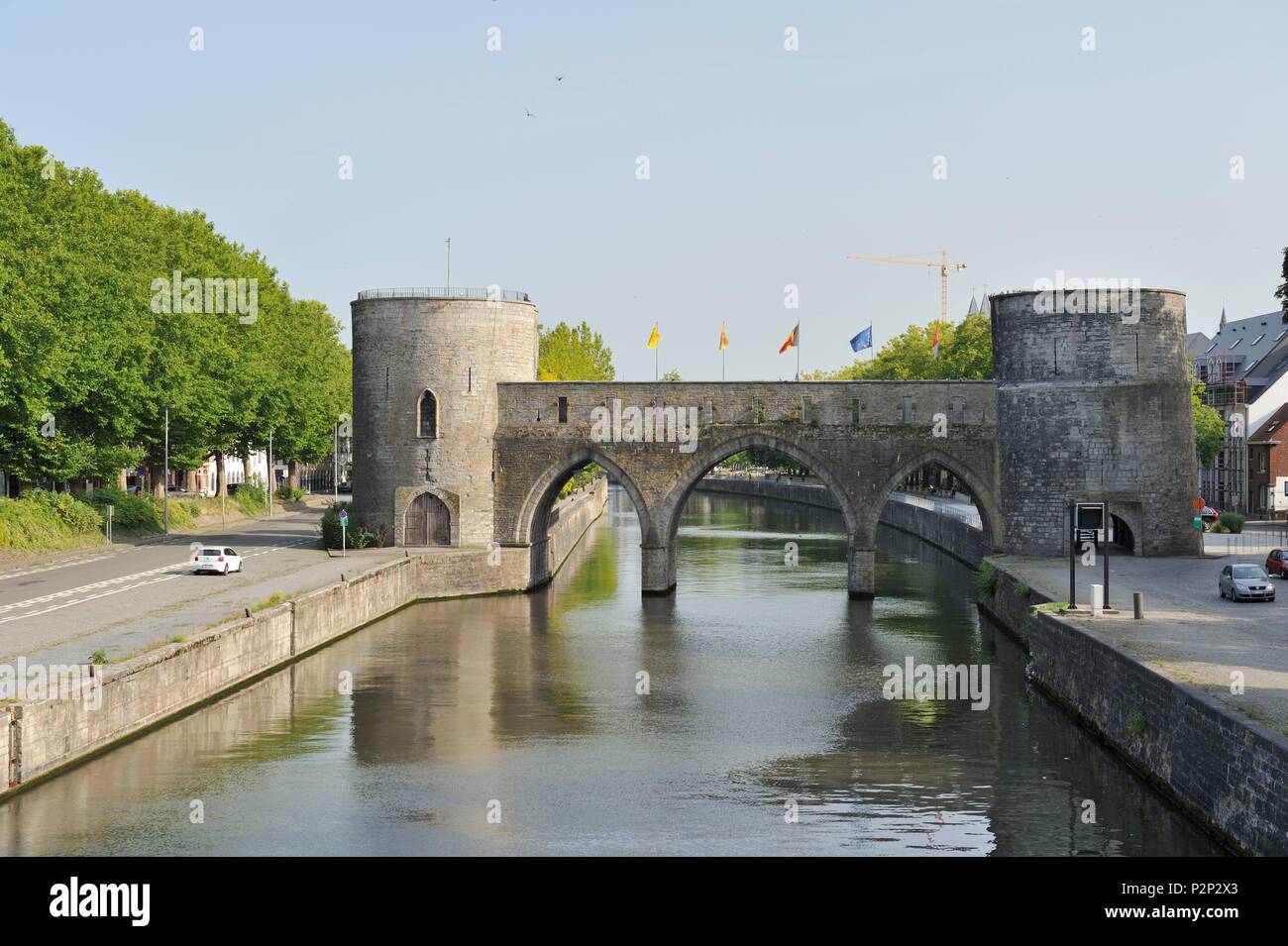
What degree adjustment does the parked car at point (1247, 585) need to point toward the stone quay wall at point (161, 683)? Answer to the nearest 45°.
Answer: approximately 90° to its right

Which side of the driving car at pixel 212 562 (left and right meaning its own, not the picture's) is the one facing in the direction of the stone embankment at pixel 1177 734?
right

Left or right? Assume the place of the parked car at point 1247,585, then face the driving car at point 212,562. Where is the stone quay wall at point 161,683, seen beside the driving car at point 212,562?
left

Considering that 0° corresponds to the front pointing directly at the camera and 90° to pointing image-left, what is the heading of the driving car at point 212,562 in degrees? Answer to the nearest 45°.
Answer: approximately 225°

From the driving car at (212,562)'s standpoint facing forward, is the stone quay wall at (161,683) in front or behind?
behind
